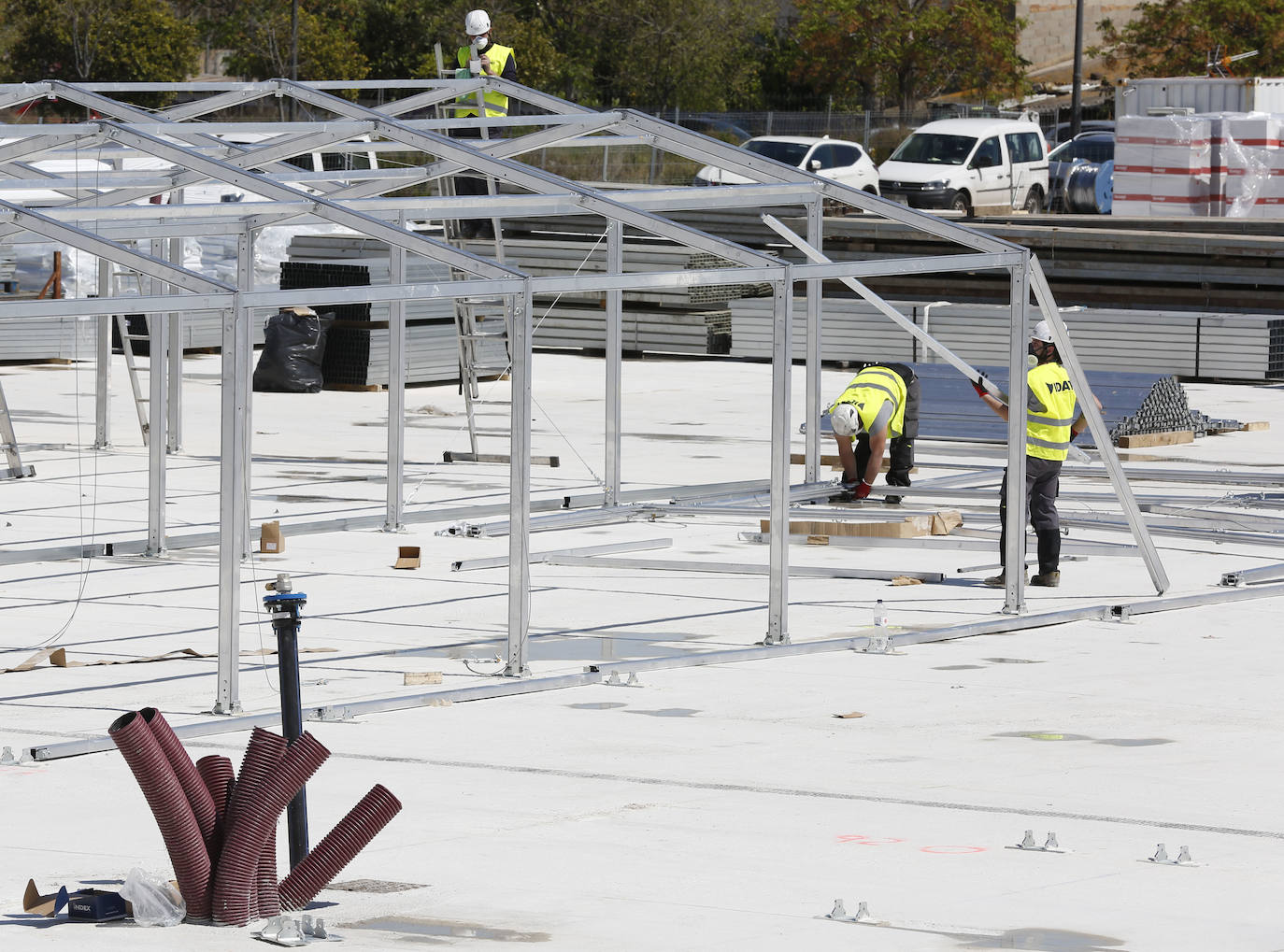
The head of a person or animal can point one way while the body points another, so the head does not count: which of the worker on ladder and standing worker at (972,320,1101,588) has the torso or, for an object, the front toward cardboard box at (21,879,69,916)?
the worker on ladder

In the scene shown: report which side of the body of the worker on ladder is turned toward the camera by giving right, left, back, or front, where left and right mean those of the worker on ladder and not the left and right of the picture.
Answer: front

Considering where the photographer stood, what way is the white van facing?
facing the viewer and to the left of the viewer

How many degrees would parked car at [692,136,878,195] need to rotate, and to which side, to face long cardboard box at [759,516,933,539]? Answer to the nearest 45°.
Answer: approximately 45° to its left

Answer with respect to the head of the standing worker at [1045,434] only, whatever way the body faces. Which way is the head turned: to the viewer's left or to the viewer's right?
to the viewer's left

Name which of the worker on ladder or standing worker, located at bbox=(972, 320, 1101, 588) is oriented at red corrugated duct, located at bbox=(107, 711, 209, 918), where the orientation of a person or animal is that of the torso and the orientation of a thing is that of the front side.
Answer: the worker on ladder

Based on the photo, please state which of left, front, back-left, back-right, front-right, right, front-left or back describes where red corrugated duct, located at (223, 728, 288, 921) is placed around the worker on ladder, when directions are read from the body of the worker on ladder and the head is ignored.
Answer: front

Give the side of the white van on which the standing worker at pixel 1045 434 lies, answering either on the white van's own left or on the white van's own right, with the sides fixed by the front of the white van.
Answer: on the white van's own left

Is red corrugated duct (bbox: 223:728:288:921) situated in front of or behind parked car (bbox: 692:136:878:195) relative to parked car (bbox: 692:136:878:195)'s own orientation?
in front

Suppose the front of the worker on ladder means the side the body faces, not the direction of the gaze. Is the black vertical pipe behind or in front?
in front

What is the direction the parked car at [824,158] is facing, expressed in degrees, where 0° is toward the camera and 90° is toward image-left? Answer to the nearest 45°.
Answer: approximately 45°

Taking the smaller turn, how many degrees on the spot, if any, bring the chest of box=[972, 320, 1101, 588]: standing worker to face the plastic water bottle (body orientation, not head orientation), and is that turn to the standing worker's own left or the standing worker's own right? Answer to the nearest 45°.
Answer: approximately 90° to the standing worker's own left

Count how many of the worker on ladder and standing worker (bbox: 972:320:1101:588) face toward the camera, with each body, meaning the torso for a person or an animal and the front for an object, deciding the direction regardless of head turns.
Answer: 1

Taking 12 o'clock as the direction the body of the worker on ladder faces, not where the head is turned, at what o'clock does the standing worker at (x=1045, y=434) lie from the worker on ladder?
The standing worker is roughly at 11 o'clock from the worker on ladder.
